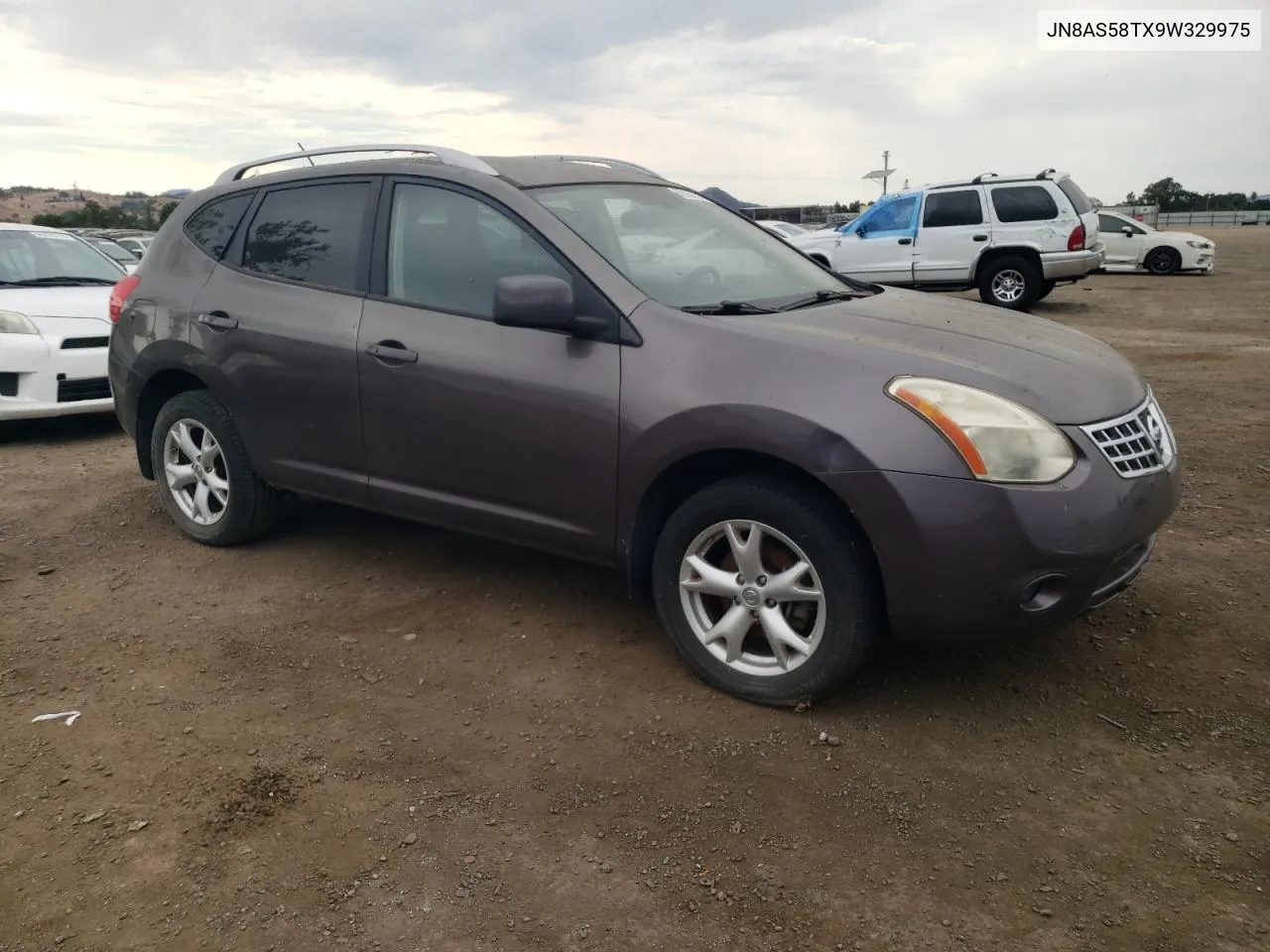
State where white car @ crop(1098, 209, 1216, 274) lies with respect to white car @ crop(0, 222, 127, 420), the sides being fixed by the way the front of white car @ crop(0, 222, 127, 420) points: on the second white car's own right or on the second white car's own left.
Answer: on the second white car's own left

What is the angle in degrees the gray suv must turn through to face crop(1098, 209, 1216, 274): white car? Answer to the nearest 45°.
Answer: approximately 90° to its left

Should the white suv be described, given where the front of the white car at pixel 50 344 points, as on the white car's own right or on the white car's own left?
on the white car's own left

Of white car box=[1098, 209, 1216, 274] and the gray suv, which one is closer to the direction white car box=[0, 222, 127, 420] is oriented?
the gray suv

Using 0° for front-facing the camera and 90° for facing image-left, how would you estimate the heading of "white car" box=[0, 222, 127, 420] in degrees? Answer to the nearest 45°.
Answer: approximately 315°

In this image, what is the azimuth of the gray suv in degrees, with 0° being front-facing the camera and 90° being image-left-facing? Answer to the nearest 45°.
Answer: approximately 315°

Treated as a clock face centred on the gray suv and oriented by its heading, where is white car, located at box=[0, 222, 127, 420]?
The white car is roughly at 6 o'clock from the gray suv.
